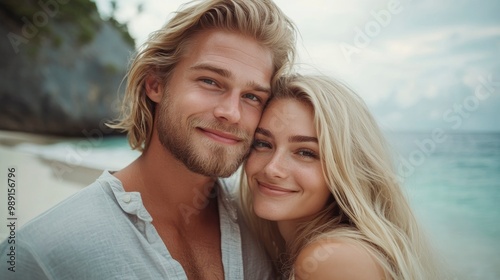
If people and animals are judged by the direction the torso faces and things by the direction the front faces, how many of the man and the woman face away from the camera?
0

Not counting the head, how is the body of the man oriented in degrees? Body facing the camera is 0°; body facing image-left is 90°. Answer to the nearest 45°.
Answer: approximately 315°

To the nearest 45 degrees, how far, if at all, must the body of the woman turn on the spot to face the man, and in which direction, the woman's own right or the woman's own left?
approximately 45° to the woman's own right

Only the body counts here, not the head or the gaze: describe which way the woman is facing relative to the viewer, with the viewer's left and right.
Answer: facing the viewer and to the left of the viewer

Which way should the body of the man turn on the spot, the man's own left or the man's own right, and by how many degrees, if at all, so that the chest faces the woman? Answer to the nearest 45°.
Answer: approximately 45° to the man's own left
